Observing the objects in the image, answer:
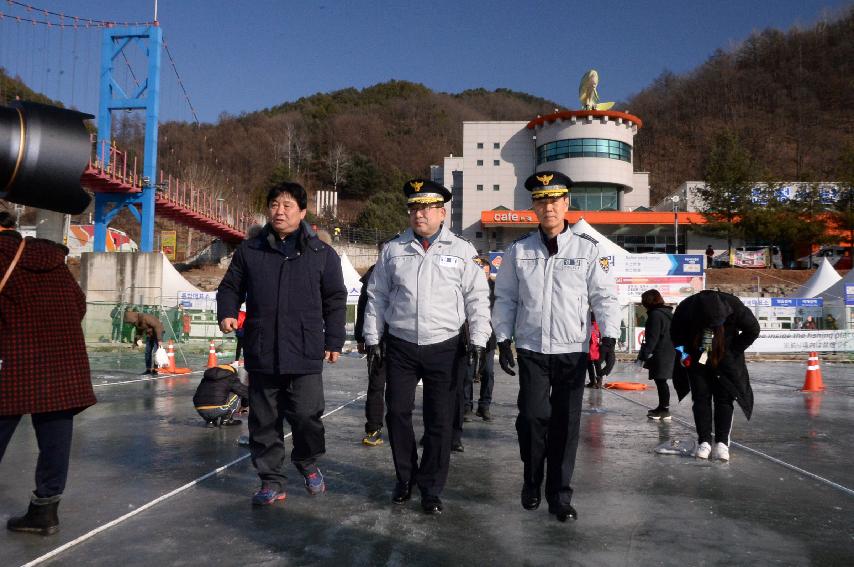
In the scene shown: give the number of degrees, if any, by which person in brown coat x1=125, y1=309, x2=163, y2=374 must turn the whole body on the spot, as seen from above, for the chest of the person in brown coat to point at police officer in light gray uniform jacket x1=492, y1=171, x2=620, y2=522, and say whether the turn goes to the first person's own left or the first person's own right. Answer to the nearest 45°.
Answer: approximately 90° to the first person's own left

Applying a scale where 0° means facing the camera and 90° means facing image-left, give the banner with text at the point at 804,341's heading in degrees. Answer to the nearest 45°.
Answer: approximately 0°

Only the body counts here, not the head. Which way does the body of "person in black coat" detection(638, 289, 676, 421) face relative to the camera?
to the viewer's left

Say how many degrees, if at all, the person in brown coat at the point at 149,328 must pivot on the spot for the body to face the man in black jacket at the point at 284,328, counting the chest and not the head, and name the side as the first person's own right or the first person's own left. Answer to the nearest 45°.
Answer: approximately 90° to the first person's own left

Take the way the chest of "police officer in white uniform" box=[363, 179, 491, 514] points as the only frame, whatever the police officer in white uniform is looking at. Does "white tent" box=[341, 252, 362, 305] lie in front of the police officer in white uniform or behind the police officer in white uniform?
behind

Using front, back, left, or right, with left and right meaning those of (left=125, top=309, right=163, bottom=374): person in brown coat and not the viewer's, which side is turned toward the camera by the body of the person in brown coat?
left

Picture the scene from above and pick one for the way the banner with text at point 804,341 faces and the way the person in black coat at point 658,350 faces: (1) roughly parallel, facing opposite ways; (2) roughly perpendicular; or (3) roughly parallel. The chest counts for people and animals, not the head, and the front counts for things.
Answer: roughly perpendicular

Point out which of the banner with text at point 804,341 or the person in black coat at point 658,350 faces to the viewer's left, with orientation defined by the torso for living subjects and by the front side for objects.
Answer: the person in black coat

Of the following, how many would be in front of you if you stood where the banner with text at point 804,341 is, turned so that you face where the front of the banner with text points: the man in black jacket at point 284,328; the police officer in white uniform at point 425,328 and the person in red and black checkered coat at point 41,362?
3

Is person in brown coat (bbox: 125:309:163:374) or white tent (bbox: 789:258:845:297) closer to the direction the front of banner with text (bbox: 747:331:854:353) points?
the person in brown coat

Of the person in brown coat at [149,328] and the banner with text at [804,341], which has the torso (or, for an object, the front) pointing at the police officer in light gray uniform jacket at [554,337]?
the banner with text
